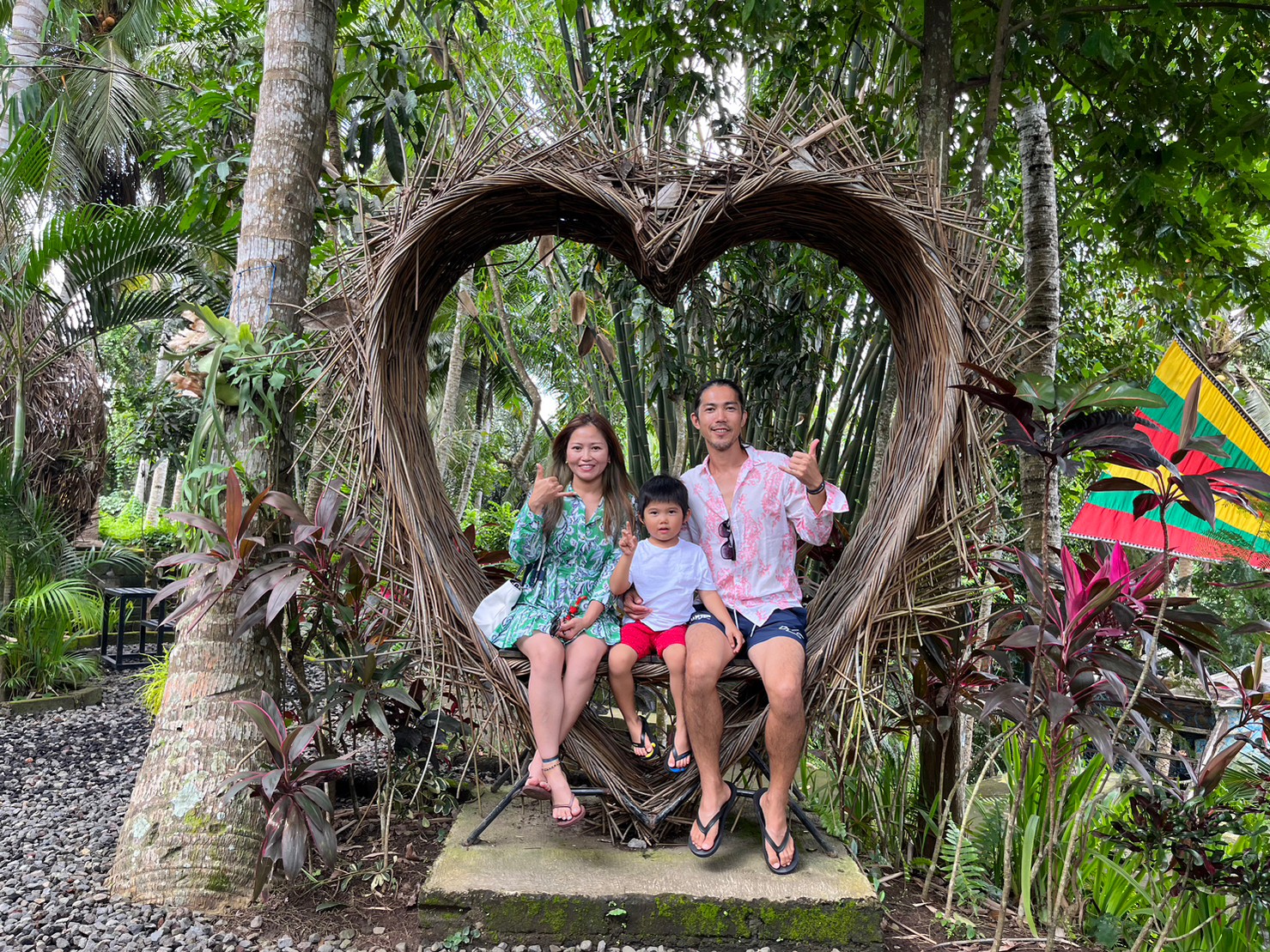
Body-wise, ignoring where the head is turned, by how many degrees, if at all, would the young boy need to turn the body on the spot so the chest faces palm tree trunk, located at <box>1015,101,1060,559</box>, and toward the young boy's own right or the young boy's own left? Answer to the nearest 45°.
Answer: approximately 135° to the young boy's own left

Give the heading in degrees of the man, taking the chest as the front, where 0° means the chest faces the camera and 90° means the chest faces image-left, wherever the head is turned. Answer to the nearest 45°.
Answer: approximately 0°

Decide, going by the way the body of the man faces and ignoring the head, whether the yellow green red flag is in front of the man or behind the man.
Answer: behind
